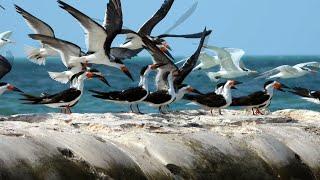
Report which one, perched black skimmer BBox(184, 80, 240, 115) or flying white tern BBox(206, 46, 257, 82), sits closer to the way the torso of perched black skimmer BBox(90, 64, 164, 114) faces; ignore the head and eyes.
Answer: the perched black skimmer

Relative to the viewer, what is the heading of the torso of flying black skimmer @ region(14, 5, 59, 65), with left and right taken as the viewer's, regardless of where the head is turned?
facing to the right of the viewer

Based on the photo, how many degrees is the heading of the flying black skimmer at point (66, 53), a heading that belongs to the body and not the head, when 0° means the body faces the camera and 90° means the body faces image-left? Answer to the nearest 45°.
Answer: approximately 270°

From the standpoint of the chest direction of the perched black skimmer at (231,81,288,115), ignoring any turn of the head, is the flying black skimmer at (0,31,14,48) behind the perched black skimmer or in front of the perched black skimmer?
behind

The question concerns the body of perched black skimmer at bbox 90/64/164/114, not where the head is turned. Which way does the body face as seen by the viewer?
to the viewer's right

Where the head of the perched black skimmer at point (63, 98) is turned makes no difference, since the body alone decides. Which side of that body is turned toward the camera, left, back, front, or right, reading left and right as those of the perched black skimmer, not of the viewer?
right

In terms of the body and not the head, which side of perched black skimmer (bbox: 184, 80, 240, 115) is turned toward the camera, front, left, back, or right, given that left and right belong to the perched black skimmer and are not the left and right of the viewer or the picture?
right

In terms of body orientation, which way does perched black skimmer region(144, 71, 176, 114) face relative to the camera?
to the viewer's right

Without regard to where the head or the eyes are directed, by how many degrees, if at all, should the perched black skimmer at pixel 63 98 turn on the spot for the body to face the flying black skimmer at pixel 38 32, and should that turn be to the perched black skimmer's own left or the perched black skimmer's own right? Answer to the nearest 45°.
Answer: approximately 90° to the perched black skimmer's own left
